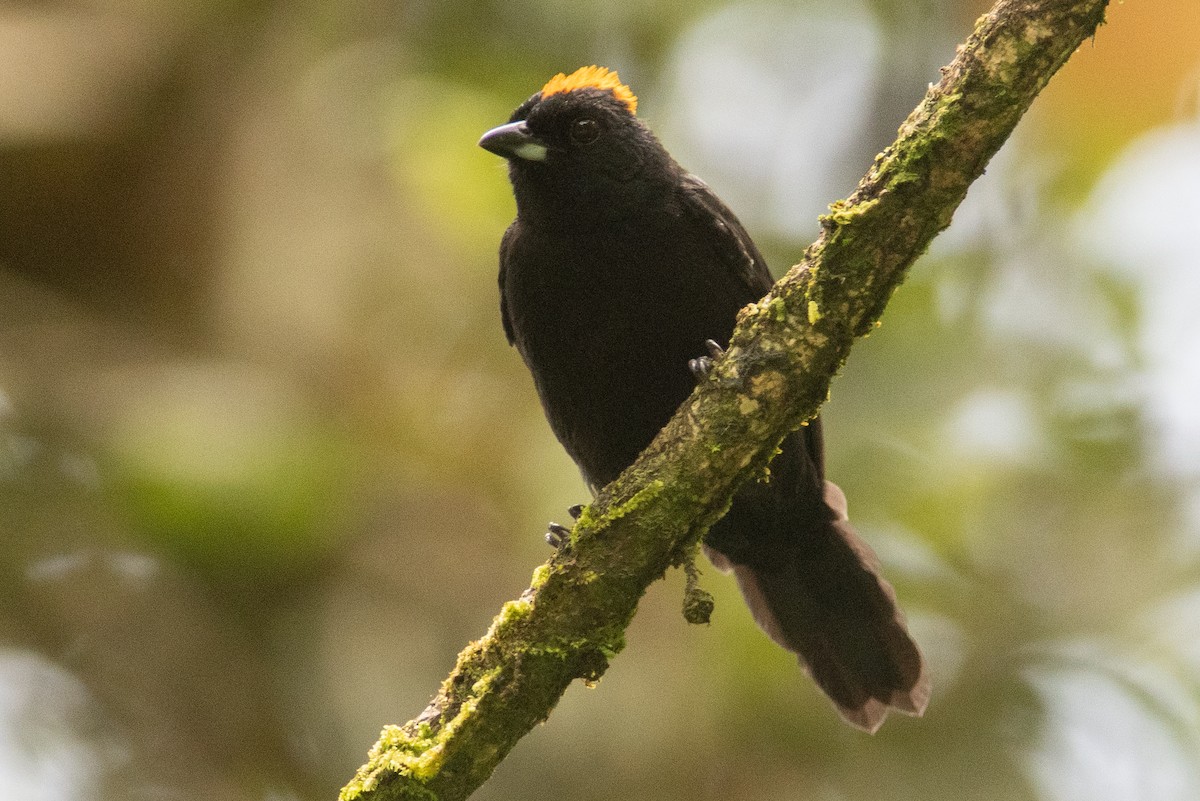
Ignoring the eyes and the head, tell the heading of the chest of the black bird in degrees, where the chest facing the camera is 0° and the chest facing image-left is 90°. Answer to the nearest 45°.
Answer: approximately 45°
